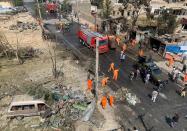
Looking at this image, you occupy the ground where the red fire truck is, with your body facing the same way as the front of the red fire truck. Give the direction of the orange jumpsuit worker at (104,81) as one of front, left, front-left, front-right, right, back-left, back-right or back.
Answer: front-right

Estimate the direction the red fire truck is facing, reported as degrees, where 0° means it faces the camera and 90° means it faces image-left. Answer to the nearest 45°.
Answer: approximately 315°

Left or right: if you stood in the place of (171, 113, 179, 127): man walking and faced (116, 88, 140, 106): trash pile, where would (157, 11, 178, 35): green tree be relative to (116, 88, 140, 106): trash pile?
right

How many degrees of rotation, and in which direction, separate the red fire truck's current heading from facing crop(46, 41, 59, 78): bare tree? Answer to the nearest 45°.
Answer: approximately 135° to its right

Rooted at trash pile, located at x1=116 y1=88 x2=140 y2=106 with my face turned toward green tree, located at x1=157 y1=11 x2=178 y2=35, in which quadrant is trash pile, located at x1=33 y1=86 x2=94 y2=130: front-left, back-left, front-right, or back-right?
back-left

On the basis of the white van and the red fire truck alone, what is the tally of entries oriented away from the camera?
0

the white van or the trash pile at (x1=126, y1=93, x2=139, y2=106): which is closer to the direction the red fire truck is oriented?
the trash pile

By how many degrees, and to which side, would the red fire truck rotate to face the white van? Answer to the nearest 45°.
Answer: approximately 45° to its right
